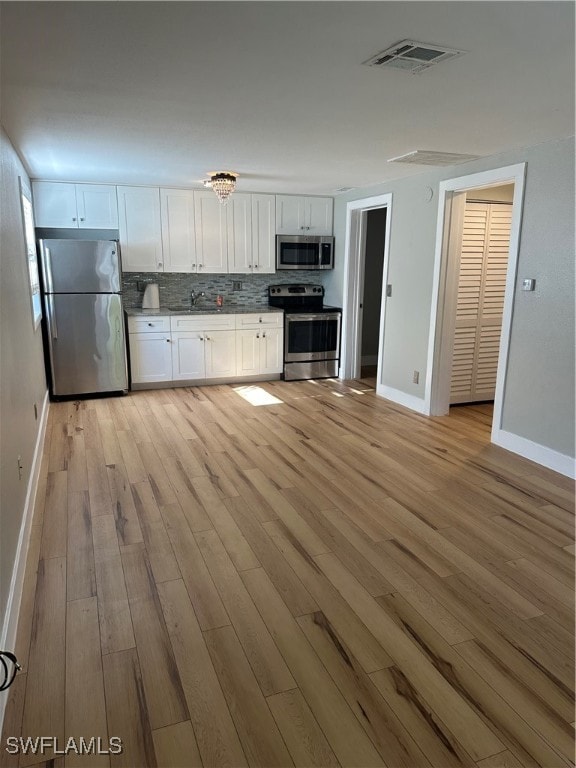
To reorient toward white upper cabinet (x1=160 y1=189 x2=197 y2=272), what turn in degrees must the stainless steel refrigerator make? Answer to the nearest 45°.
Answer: approximately 135° to its left

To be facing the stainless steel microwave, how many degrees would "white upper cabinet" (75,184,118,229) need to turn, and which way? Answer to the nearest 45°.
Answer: approximately 90° to its left

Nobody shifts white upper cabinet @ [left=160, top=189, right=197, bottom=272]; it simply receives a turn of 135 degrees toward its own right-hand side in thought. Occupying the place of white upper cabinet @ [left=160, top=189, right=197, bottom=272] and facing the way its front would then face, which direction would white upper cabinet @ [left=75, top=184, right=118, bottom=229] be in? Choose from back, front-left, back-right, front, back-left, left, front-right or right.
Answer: front-left

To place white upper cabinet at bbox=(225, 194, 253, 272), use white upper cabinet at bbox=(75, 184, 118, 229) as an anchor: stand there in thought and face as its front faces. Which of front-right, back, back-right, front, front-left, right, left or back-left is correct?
left

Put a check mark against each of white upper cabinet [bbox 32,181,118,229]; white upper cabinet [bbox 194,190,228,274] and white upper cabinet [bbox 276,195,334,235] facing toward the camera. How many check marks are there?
3
